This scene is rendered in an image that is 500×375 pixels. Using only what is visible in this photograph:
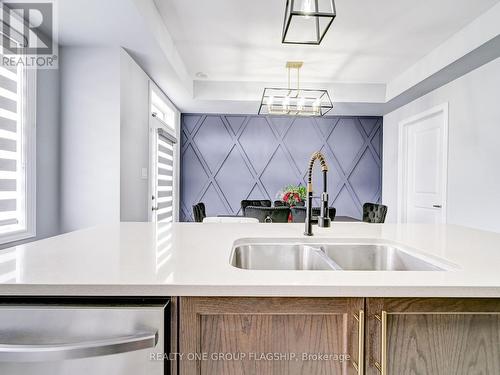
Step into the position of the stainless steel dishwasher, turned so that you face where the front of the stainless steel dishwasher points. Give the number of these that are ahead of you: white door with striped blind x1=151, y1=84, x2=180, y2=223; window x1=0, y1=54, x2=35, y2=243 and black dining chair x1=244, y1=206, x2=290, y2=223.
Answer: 0

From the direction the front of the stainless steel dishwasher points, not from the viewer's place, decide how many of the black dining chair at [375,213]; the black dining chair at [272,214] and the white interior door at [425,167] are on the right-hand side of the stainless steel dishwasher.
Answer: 0

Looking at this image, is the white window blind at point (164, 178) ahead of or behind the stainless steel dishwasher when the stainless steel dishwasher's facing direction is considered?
behind

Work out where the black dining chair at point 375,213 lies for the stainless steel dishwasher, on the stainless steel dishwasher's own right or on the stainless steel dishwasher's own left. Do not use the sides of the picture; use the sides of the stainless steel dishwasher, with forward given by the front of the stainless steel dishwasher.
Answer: on the stainless steel dishwasher's own left

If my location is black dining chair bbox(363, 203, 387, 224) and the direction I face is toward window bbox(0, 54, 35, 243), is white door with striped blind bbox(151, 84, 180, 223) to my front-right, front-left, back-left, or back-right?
front-right

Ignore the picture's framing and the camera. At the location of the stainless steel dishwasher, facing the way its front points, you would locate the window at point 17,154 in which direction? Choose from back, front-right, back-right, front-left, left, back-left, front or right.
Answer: back

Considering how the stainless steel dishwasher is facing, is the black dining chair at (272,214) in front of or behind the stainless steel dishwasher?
behind

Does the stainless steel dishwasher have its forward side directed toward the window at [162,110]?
no

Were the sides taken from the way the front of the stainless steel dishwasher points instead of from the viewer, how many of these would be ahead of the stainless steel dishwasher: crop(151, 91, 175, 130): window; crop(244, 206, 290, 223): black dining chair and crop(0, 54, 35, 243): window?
0

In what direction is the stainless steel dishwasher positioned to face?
toward the camera

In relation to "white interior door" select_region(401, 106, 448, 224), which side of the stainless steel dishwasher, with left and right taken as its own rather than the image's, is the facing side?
left
